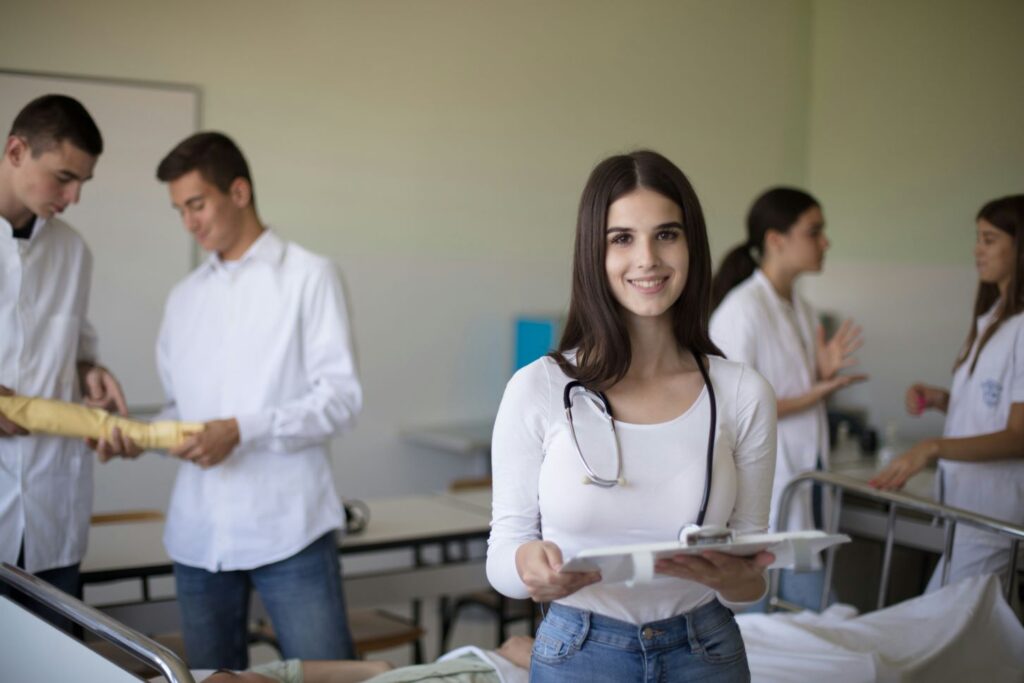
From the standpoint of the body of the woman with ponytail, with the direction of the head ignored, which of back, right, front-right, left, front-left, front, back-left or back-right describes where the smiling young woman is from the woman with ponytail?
right

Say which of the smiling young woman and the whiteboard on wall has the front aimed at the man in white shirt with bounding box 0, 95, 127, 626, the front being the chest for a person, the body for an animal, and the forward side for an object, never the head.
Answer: the whiteboard on wall

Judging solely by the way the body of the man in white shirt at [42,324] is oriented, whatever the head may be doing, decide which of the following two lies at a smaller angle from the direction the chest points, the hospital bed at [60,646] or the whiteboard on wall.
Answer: the hospital bed

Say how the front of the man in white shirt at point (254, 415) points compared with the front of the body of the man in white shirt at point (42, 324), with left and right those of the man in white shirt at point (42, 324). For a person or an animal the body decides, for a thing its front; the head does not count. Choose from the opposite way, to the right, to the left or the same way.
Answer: to the right

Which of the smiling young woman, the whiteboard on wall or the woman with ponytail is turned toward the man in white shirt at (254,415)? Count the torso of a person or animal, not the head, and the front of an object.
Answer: the whiteboard on wall

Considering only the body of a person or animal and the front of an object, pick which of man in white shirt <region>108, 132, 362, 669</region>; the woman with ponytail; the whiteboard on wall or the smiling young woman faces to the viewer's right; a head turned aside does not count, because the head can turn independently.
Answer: the woman with ponytail

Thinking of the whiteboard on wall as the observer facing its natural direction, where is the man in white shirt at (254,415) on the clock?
The man in white shirt is roughly at 12 o'clock from the whiteboard on wall.

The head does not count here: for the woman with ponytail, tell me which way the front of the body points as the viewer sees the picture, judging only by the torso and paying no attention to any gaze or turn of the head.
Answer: to the viewer's right

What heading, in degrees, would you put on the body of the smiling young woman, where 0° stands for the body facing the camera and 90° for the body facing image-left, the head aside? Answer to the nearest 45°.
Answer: approximately 0°

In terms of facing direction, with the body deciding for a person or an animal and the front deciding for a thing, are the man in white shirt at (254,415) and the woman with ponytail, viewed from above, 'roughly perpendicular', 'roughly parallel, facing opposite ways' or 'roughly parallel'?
roughly perpendicular
